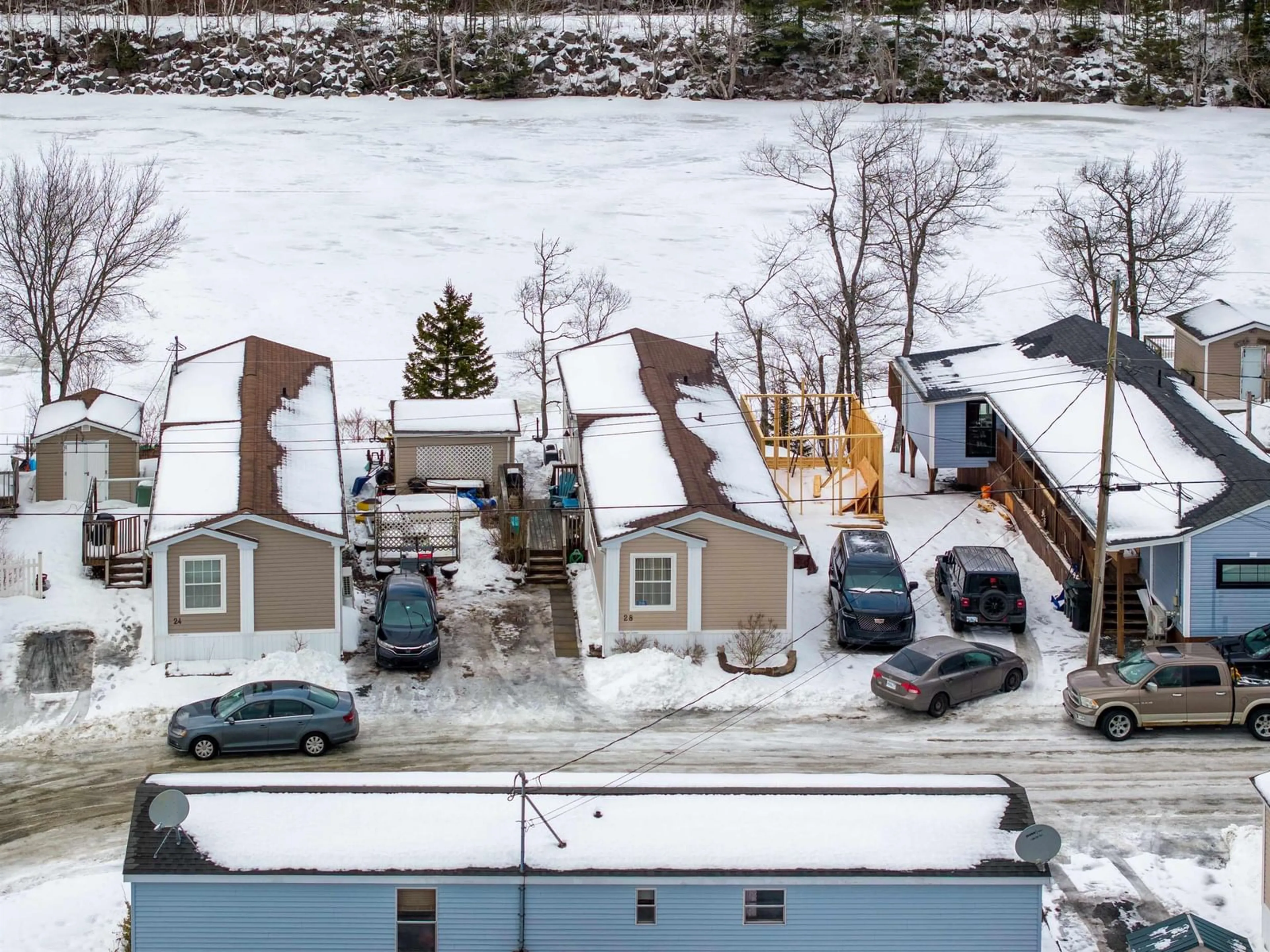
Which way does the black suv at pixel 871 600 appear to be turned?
toward the camera

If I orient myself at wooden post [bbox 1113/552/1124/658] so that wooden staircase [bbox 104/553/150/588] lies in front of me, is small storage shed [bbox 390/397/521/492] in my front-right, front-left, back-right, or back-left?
front-right

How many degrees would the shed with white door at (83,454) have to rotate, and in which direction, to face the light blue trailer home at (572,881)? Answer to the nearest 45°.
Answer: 0° — it already faces it

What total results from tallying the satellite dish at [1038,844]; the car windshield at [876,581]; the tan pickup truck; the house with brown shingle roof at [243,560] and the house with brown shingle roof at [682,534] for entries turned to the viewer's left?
1

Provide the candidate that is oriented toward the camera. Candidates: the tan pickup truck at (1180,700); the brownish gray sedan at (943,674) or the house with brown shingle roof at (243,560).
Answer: the house with brown shingle roof

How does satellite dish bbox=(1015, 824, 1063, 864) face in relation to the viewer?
toward the camera

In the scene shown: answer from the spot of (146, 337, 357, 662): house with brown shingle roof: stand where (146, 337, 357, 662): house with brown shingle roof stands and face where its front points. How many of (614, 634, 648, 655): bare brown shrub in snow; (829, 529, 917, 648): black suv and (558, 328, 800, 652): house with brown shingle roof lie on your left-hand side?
3

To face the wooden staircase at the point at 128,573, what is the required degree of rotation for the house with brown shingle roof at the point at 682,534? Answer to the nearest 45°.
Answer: approximately 90° to its right

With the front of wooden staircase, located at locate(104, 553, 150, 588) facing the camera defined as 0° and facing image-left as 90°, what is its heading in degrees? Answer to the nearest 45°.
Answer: approximately 0°

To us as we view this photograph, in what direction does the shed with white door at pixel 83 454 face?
facing the viewer

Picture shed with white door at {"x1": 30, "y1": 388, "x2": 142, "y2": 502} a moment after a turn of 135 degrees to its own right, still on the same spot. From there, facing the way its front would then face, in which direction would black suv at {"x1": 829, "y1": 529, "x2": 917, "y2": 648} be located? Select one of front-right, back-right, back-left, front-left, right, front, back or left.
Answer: back

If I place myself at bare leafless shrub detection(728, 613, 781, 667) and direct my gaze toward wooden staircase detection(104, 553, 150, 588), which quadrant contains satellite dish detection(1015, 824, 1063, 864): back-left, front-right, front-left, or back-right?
back-left

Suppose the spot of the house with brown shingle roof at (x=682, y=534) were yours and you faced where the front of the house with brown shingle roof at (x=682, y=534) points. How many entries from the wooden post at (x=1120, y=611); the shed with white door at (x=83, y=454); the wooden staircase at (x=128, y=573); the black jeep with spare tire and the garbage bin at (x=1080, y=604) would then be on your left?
3

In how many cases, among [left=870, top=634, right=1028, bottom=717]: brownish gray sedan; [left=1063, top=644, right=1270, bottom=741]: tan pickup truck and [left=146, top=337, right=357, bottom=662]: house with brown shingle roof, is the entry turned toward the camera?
1

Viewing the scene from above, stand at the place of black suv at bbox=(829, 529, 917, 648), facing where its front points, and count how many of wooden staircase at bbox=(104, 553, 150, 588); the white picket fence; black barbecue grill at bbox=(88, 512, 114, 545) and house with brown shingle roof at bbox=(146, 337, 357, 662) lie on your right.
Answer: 4
